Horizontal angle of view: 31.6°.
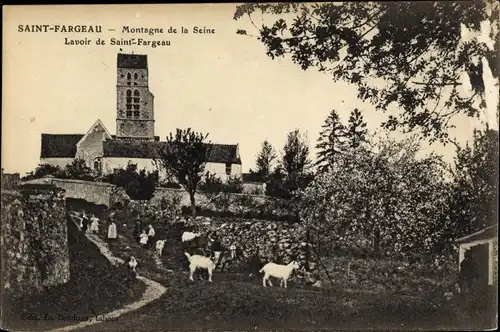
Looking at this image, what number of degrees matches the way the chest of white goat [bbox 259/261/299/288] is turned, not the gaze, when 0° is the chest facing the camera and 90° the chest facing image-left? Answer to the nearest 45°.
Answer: approximately 270°

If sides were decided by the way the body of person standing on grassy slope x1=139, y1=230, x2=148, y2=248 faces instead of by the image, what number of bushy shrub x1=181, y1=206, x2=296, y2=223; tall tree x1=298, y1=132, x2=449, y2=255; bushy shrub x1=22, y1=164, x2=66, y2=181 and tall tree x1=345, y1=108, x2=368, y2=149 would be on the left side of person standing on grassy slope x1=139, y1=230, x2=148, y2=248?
3

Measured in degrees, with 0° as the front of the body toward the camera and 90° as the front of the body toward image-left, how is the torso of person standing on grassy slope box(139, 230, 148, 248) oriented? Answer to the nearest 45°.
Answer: approximately 0°

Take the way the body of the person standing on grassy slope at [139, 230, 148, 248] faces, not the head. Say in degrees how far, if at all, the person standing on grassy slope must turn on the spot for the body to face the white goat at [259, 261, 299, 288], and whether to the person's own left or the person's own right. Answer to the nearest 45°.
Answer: approximately 90° to the person's own left

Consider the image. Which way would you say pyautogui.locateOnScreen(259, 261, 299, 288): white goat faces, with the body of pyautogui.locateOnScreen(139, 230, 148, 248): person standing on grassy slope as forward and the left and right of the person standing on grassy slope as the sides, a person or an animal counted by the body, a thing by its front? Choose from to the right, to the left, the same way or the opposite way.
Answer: to the left
